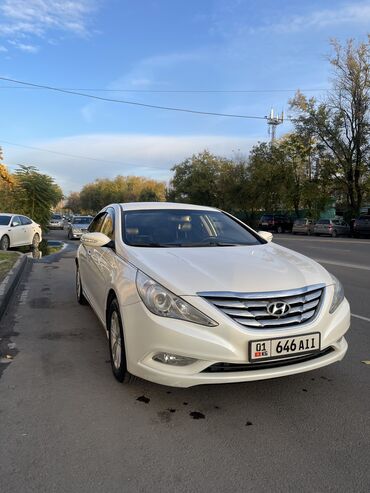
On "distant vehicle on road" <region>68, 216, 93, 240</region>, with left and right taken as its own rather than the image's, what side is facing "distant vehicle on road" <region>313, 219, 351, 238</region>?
left

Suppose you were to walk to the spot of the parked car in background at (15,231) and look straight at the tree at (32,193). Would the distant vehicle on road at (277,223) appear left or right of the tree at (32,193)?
right

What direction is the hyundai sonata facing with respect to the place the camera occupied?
facing the viewer and to the right of the viewer

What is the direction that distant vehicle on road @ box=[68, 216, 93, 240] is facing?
toward the camera

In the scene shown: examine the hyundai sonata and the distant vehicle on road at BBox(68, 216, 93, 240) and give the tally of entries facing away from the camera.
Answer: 0

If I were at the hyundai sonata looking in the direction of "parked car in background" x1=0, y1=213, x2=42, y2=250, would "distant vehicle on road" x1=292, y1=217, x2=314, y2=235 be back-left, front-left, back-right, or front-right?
front-right

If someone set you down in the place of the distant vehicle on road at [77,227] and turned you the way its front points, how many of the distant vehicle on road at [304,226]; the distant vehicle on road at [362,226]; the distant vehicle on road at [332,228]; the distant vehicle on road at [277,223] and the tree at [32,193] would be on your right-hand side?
1

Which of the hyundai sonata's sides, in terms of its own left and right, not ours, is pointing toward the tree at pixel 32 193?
back

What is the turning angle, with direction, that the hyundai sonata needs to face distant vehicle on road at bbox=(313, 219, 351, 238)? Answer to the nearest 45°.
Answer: approximately 135° to its left

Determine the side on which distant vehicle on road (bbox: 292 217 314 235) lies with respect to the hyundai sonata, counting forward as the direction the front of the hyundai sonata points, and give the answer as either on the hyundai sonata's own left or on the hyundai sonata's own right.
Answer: on the hyundai sonata's own left

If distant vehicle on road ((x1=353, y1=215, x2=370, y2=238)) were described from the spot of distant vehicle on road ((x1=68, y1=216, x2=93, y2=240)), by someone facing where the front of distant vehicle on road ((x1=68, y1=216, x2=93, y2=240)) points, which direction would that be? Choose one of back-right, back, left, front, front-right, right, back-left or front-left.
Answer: left

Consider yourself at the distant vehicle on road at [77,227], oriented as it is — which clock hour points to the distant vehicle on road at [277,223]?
the distant vehicle on road at [277,223] is roughly at 8 o'clock from the distant vehicle on road at [77,227].

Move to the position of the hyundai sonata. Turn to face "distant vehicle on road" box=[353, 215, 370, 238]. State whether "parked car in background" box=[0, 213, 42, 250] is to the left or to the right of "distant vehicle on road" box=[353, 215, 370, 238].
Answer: left

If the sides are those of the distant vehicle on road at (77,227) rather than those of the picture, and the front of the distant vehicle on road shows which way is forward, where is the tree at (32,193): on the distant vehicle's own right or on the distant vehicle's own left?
on the distant vehicle's own right
